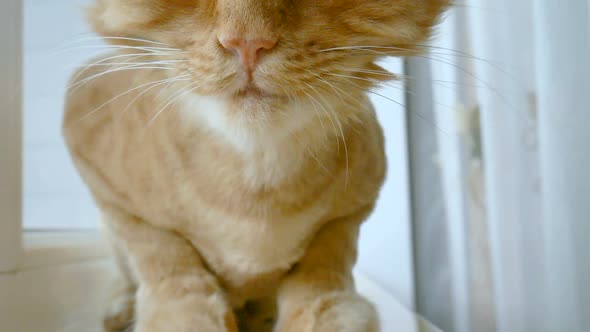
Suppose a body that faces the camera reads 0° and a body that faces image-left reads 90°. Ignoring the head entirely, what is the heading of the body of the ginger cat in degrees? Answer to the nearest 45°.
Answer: approximately 0°
